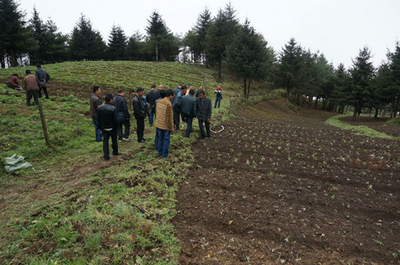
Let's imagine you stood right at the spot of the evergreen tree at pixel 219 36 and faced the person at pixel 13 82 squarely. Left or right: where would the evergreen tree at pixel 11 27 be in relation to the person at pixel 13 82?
right

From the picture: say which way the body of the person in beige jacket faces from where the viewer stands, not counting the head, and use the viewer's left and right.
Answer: facing away from the viewer and to the right of the viewer

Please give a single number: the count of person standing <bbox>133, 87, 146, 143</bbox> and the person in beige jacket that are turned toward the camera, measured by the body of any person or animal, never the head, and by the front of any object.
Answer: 0

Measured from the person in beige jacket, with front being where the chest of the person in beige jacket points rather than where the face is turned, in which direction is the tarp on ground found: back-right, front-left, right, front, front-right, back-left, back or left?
back-left

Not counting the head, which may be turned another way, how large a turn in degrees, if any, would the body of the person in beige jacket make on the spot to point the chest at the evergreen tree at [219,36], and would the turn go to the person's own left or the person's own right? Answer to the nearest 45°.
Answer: approximately 45° to the person's own left
